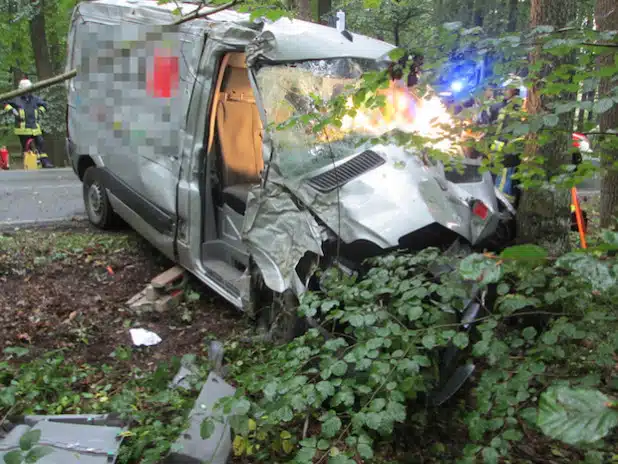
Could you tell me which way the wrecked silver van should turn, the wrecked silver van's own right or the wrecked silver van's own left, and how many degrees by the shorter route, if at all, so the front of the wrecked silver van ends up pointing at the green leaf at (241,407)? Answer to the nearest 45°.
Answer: approximately 45° to the wrecked silver van's own right

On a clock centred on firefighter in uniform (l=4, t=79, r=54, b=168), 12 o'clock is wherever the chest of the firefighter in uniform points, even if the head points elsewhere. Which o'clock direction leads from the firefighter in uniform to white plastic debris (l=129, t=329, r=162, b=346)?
The white plastic debris is roughly at 12 o'clock from the firefighter in uniform.

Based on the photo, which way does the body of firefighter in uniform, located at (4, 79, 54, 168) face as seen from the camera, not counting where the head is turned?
toward the camera

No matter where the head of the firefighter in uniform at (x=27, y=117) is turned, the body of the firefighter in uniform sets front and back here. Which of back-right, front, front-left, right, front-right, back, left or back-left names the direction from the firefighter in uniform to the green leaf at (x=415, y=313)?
front

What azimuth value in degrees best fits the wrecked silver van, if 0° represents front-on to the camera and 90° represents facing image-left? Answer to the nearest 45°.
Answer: approximately 315°

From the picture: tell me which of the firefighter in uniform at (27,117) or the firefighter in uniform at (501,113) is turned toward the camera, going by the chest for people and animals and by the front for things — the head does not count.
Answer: the firefighter in uniform at (27,117)

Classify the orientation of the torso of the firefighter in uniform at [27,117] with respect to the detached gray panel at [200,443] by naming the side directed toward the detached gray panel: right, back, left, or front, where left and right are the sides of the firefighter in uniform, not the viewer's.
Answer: front

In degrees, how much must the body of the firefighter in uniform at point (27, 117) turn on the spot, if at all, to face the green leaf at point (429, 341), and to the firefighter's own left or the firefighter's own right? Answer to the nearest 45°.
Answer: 0° — they already face it
